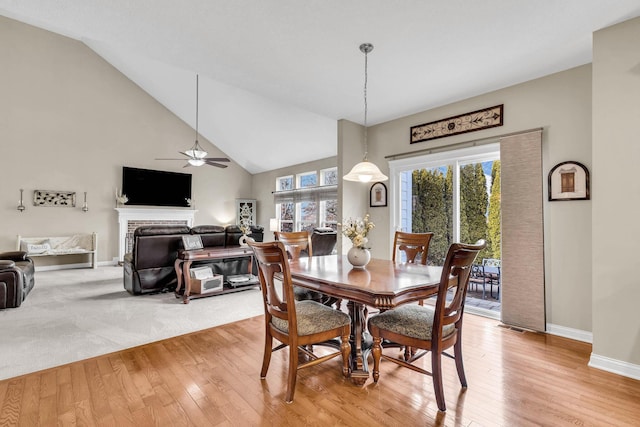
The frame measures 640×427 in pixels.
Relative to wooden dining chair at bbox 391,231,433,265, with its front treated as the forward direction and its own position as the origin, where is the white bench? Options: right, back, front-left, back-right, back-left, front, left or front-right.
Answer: front-right

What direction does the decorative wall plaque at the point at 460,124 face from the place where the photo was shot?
facing the viewer and to the left of the viewer

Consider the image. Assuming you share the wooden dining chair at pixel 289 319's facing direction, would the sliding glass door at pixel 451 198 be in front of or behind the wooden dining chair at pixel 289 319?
in front

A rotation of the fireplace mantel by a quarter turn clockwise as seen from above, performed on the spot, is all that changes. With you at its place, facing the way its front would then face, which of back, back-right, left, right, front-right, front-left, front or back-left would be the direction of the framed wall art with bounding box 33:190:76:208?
front

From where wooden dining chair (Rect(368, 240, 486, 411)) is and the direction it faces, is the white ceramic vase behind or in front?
in front

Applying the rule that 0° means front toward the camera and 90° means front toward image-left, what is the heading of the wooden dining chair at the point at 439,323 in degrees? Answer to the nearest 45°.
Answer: approximately 135°

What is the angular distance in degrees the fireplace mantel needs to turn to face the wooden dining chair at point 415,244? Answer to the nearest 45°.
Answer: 0° — it already faces it

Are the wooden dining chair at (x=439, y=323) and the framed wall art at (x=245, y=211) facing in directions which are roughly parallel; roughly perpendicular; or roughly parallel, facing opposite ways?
roughly parallel, facing opposite ways

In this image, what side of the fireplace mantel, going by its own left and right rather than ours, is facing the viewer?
front

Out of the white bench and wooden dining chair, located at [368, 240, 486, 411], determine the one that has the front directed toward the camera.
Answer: the white bench

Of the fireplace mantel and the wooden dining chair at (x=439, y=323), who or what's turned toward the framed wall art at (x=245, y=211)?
the wooden dining chair

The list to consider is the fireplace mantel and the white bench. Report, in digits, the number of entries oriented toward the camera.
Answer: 2

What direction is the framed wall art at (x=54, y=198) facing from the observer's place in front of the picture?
facing the viewer

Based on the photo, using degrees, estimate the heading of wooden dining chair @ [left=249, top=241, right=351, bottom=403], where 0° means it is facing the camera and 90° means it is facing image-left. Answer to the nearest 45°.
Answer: approximately 225°

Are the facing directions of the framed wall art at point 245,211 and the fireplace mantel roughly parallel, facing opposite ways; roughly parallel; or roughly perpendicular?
roughly parallel

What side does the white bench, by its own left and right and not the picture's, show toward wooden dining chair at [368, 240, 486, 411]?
front

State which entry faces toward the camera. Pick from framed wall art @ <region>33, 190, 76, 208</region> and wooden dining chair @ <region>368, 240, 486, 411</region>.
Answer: the framed wall art

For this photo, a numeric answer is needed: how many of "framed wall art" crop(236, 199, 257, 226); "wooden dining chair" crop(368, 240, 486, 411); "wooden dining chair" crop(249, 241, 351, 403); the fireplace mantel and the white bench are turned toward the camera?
3
